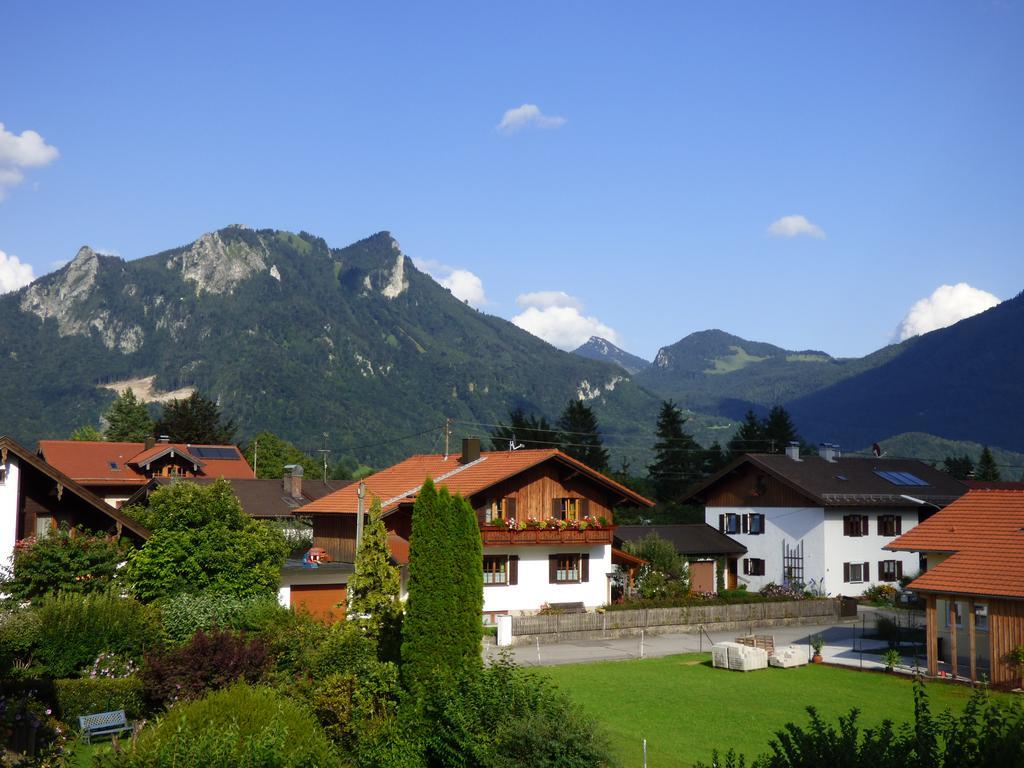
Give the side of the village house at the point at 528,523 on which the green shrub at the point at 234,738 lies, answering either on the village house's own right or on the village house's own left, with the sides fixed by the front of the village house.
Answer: on the village house's own right

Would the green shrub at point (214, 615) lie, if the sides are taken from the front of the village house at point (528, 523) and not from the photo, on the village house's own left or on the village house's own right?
on the village house's own right

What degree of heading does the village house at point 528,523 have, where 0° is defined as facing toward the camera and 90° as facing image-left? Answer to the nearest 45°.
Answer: approximately 315°

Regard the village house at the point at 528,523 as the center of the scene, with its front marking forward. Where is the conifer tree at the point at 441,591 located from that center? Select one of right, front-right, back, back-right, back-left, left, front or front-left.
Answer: front-right

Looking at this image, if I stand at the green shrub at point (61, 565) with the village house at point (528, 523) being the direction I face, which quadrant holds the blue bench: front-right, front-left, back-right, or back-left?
back-right

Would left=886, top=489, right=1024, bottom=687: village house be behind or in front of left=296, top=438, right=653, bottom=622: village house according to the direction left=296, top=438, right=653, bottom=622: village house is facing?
in front

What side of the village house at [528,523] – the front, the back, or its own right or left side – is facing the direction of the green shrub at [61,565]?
right

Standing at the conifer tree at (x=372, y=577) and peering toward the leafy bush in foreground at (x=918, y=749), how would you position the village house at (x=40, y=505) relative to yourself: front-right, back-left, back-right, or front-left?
back-right

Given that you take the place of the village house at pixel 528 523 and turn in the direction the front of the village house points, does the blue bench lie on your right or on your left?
on your right
